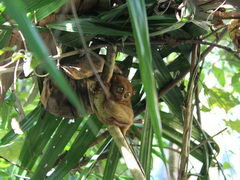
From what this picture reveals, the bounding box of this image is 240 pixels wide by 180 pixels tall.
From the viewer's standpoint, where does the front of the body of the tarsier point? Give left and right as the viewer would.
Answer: facing the viewer and to the right of the viewer
